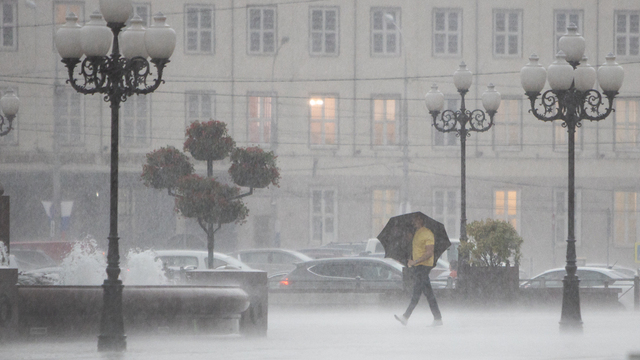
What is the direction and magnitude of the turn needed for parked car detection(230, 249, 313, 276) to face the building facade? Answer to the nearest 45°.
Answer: approximately 90° to its left

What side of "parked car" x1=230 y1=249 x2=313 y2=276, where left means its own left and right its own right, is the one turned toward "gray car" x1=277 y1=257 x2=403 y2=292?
right

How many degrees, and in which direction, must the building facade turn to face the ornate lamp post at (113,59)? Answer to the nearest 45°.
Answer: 0° — it already faces it

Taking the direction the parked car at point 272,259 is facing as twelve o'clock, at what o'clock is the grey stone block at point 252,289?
The grey stone block is roughly at 3 o'clock from the parked car.

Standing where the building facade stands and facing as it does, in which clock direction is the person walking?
The person walking is roughly at 12 o'clock from the building facade.

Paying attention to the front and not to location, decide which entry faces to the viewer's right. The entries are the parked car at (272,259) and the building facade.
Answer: the parked car

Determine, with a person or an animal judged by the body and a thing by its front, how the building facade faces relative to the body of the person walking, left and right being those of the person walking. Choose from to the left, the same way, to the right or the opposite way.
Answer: to the left

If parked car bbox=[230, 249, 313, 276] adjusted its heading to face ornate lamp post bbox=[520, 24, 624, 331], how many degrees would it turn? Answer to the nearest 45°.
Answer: approximately 90° to its right

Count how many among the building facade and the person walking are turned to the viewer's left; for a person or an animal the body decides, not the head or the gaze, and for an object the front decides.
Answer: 1

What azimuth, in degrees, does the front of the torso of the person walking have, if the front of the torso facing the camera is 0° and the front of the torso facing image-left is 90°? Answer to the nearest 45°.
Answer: approximately 90°

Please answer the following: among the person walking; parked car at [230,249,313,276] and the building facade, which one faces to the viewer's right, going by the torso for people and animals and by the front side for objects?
the parked car

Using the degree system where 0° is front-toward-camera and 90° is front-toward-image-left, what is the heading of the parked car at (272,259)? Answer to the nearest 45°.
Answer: approximately 270°
